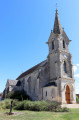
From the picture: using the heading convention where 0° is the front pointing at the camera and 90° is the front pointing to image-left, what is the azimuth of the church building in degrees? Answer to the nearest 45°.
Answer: approximately 315°
